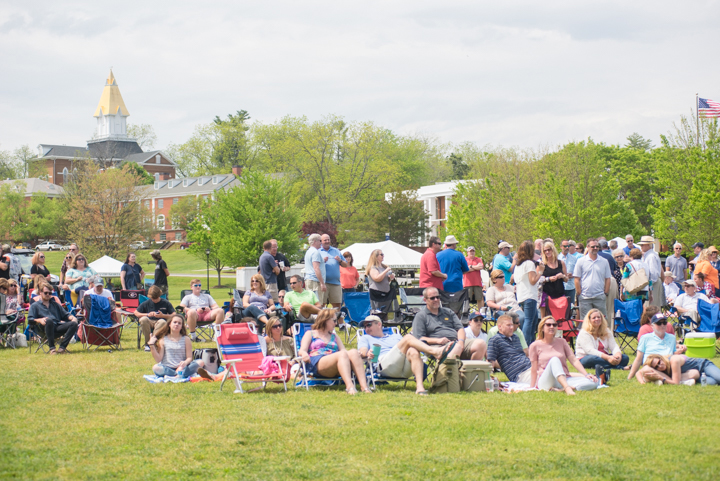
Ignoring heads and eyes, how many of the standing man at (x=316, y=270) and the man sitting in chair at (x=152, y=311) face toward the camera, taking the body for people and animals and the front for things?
1

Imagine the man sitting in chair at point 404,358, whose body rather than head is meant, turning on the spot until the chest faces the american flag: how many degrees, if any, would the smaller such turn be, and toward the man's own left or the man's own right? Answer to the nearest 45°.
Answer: approximately 90° to the man's own left

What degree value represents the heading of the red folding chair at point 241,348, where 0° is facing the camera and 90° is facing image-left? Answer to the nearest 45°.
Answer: approximately 315°

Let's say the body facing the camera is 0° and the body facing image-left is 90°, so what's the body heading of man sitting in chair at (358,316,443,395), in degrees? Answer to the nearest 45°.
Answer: approximately 315°

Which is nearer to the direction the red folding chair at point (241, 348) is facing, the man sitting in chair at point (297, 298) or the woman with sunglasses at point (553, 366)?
the woman with sunglasses

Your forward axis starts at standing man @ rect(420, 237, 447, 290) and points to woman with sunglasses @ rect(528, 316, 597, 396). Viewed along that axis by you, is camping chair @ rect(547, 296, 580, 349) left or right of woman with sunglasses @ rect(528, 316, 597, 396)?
left

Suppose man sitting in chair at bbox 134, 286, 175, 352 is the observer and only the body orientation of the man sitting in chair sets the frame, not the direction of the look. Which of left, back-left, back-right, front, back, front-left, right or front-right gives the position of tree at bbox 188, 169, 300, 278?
back

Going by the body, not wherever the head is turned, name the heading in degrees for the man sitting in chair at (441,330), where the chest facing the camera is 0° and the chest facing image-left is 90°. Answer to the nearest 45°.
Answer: approximately 315°

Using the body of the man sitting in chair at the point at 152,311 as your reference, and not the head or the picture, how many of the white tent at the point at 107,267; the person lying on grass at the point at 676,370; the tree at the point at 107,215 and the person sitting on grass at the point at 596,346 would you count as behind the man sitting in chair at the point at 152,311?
2

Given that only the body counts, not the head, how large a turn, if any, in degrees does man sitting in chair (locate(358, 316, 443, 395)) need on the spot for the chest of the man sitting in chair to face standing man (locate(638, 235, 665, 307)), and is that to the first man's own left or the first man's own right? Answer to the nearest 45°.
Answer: approximately 90° to the first man's own left
